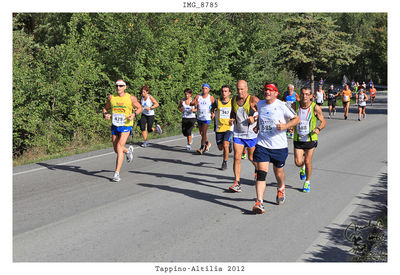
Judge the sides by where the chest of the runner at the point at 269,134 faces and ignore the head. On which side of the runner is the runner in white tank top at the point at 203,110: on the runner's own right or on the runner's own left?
on the runner's own right

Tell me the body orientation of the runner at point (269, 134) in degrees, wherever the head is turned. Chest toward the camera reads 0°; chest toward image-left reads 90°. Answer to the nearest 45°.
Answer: approximately 45°

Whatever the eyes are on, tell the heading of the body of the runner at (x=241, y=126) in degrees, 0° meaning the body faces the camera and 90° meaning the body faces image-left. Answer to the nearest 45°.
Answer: approximately 45°
